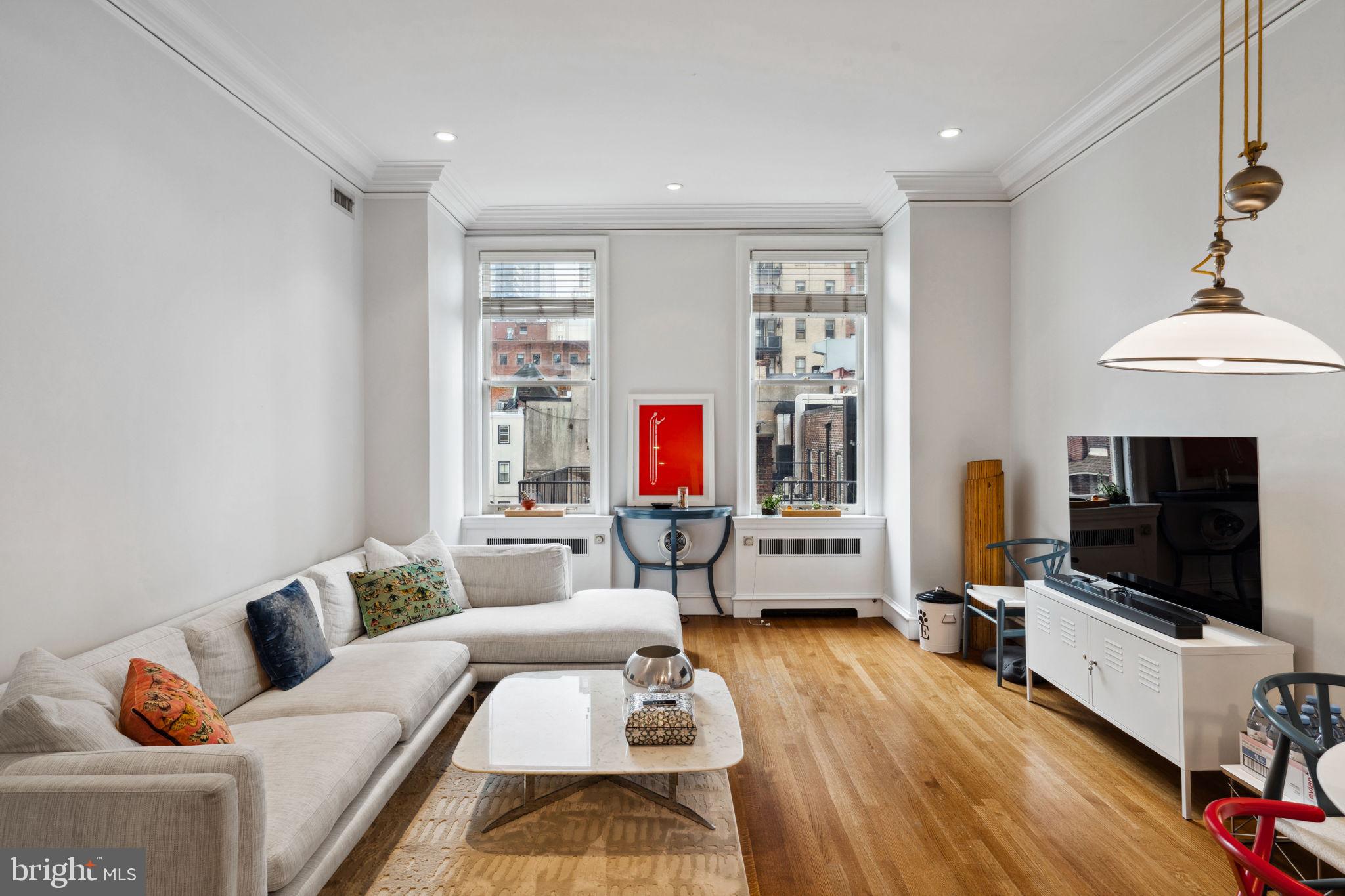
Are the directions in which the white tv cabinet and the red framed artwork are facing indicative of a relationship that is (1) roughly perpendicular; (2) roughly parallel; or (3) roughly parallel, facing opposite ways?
roughly perpendicular

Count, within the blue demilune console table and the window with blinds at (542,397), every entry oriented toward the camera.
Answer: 2

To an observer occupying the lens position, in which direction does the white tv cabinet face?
facing the viewer and to the left of the viewer

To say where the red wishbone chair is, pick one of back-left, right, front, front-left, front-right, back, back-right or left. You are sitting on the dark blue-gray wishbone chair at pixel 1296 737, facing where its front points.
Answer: front-right

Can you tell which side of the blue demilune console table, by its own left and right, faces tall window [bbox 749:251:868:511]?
left

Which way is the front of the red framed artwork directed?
toward the camera

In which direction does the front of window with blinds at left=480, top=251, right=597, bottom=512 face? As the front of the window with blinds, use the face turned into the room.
toward the camera

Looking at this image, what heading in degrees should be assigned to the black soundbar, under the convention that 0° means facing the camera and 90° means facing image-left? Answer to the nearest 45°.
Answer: approximately 45°

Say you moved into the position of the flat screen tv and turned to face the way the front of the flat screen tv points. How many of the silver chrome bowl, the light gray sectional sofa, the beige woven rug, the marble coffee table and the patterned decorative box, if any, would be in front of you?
5

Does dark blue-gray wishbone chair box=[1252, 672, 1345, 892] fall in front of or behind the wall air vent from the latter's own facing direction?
in front

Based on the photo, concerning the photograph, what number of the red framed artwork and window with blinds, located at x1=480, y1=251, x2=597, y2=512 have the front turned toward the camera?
2

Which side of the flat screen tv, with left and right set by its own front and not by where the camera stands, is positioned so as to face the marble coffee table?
front

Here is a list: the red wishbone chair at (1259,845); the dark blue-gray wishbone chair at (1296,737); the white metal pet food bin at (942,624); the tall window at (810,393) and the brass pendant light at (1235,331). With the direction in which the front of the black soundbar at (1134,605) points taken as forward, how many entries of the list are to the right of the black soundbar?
2

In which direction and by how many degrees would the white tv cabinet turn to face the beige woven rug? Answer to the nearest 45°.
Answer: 0° — it already faces it

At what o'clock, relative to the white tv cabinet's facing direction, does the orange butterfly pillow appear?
The orange butterfly pillow is roughly at 12 o'clock from the white tv cabinet.

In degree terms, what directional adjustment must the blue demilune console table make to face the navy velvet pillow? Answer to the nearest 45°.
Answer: approximately 45° to its right

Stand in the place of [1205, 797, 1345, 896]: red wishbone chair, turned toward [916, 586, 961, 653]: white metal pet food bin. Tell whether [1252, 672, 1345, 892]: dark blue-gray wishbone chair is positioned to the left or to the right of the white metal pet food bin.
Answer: right
